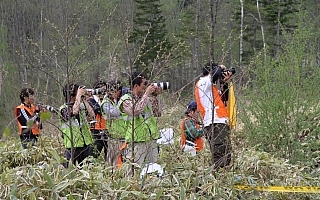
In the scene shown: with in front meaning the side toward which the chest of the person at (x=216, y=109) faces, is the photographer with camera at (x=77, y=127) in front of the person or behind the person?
behind

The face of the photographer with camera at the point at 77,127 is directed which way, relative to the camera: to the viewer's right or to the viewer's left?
to the viewer's right

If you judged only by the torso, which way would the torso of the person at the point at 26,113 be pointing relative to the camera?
to the viewer's right

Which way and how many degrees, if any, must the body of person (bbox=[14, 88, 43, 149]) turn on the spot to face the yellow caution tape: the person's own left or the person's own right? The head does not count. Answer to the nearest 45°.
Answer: approximately 45° to the person's own right

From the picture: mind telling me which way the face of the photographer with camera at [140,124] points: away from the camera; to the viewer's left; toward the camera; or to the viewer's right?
to the viewer's right

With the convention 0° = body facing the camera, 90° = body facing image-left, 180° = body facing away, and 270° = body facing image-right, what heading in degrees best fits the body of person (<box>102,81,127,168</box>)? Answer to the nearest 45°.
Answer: approximately 270°

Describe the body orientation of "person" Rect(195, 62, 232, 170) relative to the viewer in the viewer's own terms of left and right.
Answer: facing to the right of the viewer
